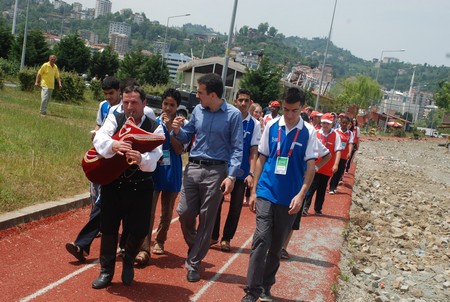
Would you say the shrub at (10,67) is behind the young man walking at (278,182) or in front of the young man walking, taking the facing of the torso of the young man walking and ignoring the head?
behind

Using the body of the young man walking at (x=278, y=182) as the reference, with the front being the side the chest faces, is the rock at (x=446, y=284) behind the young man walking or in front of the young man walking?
behind

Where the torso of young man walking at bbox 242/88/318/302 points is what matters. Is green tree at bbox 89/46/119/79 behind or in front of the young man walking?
behind

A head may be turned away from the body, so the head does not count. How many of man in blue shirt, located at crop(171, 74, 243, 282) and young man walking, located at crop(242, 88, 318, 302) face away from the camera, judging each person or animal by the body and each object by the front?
0

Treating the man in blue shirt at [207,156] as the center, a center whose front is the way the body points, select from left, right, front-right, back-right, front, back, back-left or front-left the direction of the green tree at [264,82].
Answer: back-right

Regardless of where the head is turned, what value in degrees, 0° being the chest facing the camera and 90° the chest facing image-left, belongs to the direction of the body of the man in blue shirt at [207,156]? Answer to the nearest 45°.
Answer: approximately 45°

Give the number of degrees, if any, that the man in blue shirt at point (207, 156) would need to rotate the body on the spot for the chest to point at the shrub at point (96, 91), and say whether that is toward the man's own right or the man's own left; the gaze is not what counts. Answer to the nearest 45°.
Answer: approximately 135° to the man's own right

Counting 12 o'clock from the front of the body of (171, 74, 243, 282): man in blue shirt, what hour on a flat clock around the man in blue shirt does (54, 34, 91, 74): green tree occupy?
The green tree is roughly at 4 o'clock from the man in blue shirt.
